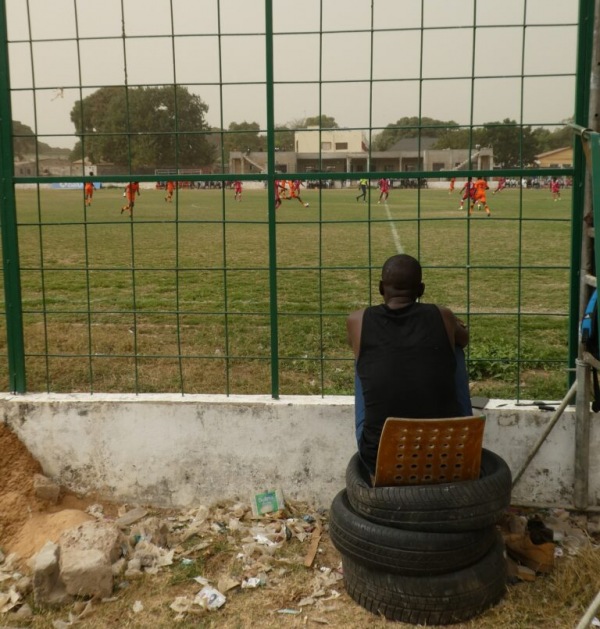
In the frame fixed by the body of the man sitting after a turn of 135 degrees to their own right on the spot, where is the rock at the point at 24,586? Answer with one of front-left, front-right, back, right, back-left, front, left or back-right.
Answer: back-right

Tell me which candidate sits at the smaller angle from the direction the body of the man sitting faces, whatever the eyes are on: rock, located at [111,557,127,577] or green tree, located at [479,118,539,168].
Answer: the green tree

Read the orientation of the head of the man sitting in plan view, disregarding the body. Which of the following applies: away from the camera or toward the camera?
away from the camera

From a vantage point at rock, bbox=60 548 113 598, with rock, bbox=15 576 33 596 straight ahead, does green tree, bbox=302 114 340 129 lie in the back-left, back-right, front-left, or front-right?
back-right

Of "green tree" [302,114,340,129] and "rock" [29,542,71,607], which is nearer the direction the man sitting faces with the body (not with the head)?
the green tree

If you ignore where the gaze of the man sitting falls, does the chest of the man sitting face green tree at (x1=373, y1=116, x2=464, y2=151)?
yes

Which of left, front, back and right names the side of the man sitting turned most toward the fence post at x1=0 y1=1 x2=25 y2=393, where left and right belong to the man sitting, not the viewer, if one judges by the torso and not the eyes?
left

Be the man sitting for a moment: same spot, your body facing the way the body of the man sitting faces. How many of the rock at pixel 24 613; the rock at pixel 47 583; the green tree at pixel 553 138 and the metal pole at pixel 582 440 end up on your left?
2

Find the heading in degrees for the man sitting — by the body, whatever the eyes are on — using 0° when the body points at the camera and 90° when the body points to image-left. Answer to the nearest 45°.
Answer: approximately 180°

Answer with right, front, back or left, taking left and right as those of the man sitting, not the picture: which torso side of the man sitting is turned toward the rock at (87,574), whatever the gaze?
left

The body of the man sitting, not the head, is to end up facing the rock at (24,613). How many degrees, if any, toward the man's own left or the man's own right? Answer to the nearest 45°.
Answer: approximately 90° to the man's own left

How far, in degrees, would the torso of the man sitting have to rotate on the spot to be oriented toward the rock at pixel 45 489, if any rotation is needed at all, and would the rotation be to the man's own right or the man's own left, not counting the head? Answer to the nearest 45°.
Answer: approximately 90° to the man's own left
